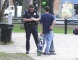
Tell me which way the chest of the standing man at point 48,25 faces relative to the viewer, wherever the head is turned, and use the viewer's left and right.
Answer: facing away from the viewer and to the left of the viewer
